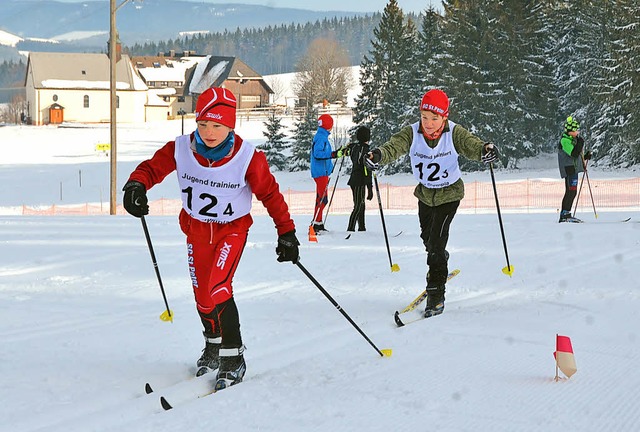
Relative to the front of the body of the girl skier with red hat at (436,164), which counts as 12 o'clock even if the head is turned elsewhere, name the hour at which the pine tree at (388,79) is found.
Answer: The pine tree is roughly at 6 o'clock from the girl skier with red hat.

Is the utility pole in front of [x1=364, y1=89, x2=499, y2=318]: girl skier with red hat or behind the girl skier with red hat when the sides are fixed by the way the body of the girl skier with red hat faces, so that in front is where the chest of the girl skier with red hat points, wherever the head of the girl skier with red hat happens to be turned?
behind

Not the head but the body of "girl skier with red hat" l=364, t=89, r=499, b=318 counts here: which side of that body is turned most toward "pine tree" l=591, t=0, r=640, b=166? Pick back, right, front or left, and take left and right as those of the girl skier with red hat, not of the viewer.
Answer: back

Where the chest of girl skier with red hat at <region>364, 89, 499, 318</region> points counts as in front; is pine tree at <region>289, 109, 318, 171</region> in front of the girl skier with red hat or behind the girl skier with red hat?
behind

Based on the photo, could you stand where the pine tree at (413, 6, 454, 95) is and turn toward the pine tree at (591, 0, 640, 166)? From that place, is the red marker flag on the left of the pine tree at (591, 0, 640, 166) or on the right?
right

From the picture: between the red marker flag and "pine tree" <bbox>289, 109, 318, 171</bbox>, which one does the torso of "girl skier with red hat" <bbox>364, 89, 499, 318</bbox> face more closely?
the red marker flag

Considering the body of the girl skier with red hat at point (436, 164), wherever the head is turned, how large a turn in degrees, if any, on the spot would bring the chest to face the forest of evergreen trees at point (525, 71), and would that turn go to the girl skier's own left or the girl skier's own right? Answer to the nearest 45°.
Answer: approximately 180°

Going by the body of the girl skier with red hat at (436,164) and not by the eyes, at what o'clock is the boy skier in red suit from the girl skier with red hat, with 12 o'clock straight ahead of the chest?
The boy skier in red suit is roughly at 1 o'clock from the girl skier with red hat.

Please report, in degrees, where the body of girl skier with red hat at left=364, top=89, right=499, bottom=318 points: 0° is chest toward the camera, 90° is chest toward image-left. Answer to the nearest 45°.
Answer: approximately 0°

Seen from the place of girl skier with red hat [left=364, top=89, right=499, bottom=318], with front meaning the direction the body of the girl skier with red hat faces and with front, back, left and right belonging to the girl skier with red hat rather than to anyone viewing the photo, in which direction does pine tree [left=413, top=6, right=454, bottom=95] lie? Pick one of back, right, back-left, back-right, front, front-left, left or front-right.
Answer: back
